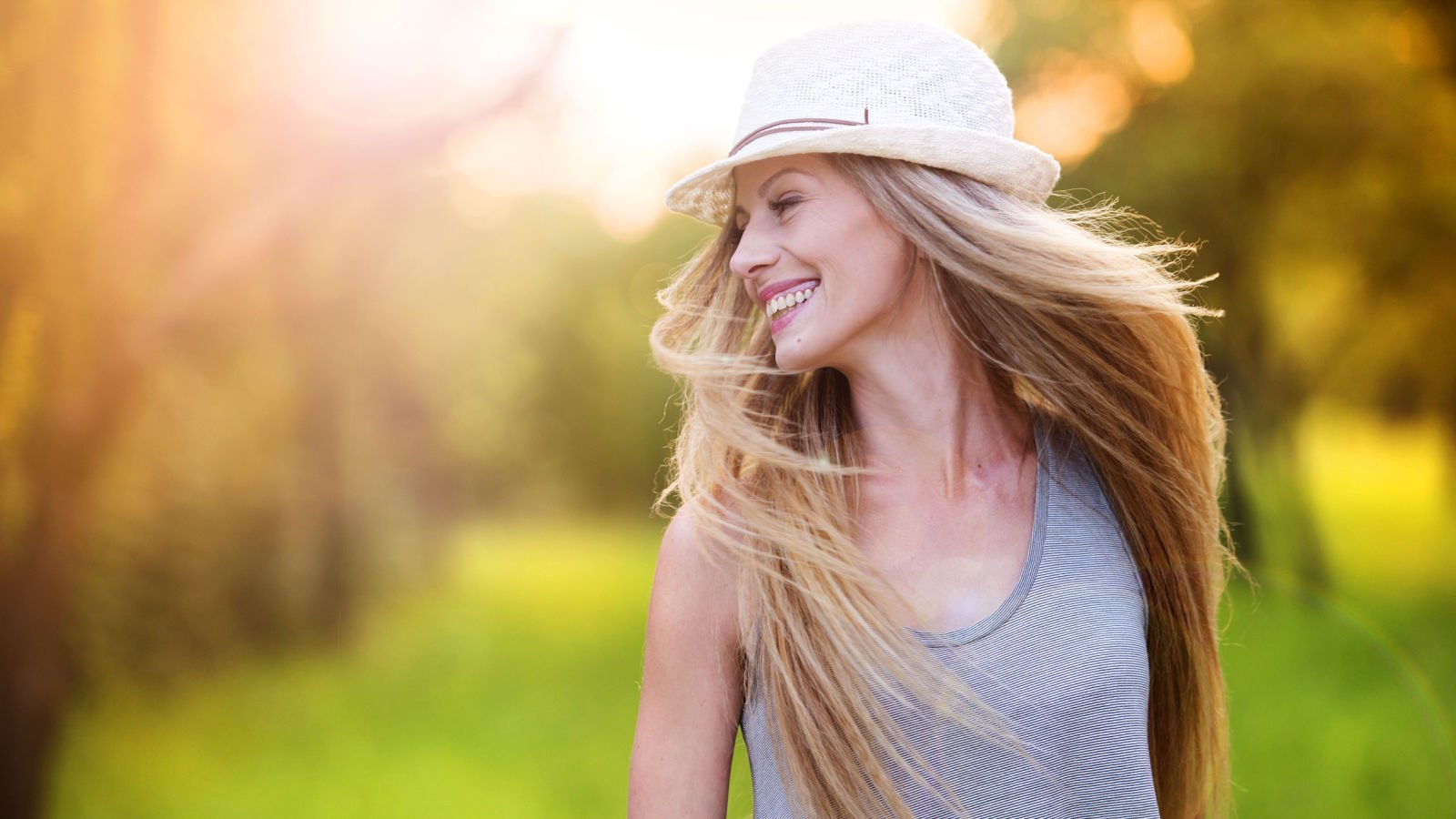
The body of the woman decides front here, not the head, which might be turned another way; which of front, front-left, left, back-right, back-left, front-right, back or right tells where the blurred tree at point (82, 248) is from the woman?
back-right

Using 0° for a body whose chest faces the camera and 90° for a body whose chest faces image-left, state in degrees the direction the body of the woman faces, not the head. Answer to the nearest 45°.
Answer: approximately 0°

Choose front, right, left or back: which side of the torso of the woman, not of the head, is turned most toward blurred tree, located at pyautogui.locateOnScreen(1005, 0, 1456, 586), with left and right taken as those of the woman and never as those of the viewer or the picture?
back
